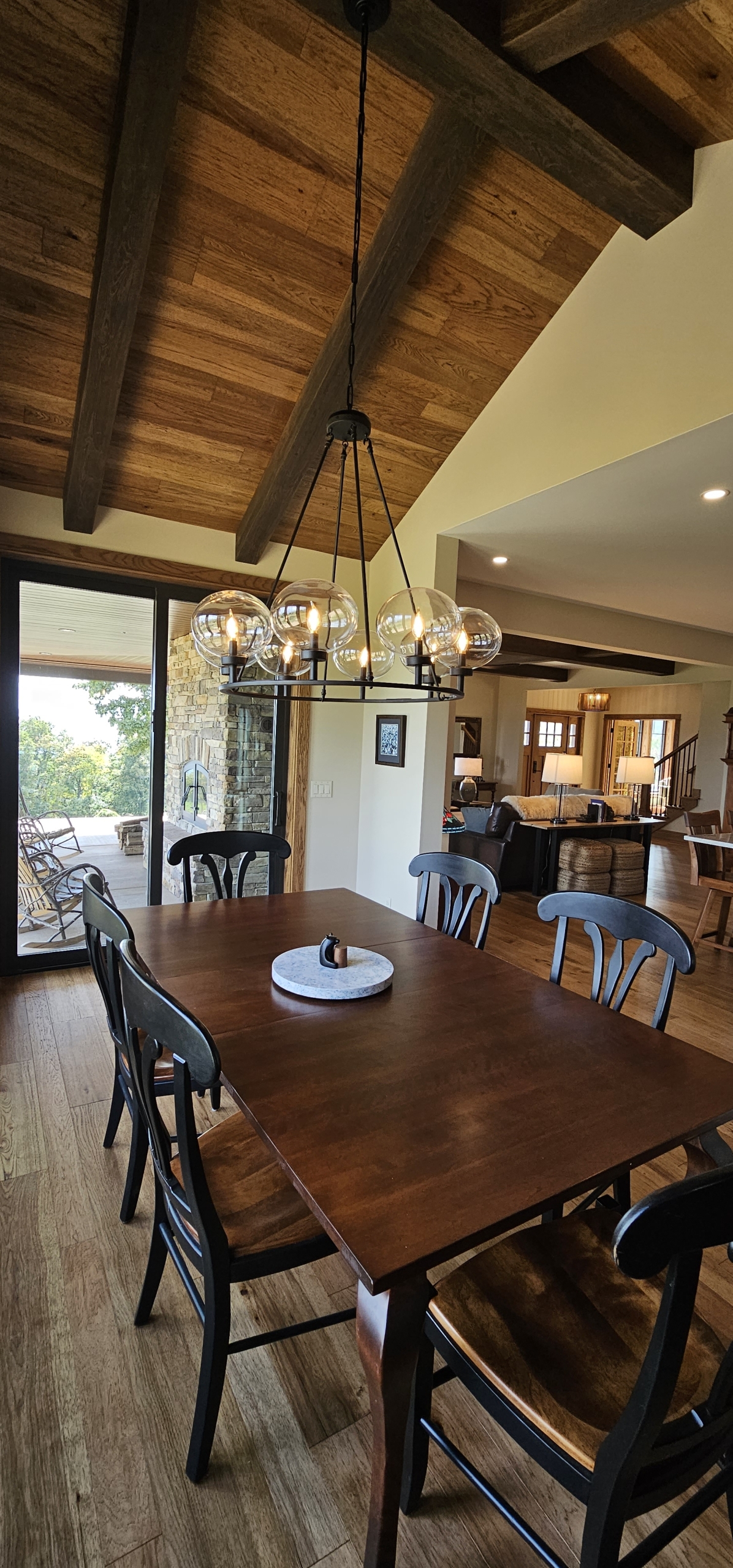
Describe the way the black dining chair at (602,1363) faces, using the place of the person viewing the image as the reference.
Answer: facing away from the viewer and to the left of the viewer

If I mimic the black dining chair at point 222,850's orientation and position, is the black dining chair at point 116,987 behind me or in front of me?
in front

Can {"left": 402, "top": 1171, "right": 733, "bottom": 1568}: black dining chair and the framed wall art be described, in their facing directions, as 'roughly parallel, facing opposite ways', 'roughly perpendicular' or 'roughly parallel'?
roughly perpendicular

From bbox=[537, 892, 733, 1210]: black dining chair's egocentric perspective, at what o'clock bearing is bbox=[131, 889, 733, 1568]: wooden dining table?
The wooden dining table is roughly at 11 o'clock from the black dining chair.

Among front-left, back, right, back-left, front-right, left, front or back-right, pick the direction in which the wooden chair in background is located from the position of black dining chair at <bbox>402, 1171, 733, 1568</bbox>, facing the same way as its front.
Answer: front-right

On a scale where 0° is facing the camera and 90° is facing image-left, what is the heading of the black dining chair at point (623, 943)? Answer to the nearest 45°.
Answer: approximately 45°

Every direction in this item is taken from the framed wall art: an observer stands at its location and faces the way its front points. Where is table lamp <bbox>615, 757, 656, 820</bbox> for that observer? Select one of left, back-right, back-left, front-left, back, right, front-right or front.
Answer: back

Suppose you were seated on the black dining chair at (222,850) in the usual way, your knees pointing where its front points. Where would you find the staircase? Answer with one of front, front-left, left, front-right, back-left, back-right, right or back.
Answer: back-left

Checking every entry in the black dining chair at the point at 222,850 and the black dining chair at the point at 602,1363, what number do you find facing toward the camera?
1

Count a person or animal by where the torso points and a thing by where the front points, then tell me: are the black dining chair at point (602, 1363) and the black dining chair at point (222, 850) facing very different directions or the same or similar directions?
very different directions

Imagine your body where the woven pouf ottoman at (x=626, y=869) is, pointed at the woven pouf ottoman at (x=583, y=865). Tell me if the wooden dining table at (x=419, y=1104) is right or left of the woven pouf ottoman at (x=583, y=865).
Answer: left
